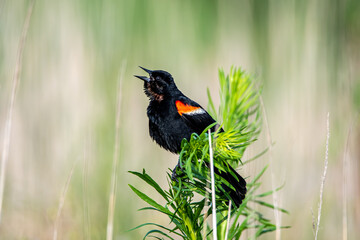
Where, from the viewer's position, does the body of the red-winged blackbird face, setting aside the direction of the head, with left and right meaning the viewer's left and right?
facing to the left of the viewer
